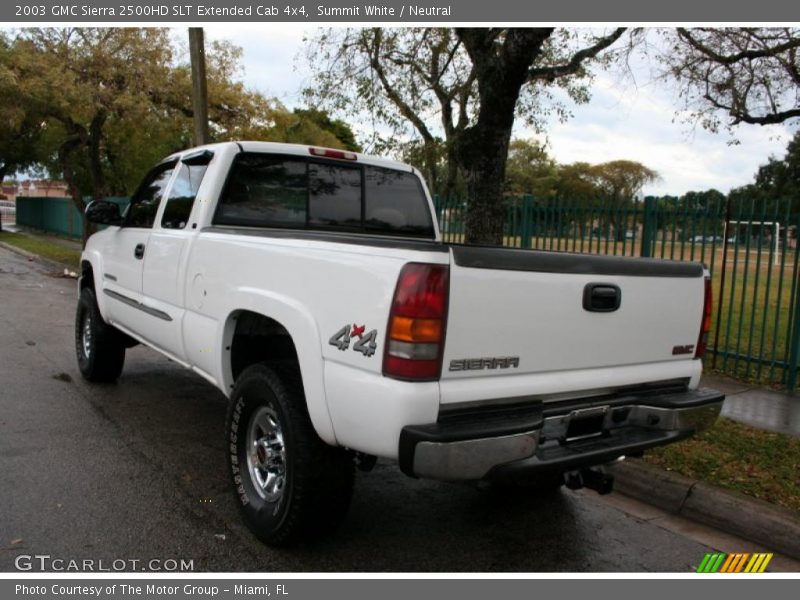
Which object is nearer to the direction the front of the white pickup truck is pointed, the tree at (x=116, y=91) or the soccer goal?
the tree

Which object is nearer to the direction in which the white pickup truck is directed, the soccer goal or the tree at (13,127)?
the tree

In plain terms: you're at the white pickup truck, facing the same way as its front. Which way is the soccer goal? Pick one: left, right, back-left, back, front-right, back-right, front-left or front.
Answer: right

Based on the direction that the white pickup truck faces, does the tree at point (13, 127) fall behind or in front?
in front

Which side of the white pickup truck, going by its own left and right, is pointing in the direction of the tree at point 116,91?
front

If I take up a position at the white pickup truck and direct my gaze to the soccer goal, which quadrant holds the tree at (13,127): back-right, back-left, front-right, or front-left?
front-left

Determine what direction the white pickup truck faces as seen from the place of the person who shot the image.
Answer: facing away from the viewer and to the left of the viewer
